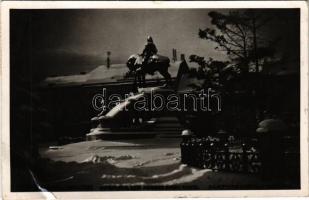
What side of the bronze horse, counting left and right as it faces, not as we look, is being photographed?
left

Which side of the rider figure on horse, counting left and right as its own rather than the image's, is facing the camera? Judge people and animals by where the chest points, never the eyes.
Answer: left
